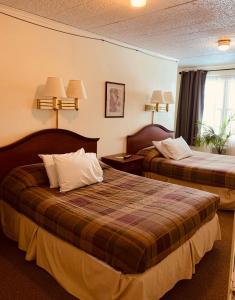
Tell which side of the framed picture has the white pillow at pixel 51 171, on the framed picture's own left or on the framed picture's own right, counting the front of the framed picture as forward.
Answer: on the framed picture's own right

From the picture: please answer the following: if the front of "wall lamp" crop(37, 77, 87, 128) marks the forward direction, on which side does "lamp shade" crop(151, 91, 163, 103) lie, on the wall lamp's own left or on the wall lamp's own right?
on the wall lamp's own left

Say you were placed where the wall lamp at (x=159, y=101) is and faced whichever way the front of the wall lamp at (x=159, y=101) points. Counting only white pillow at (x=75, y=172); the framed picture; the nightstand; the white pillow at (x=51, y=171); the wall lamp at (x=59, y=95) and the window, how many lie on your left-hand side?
1

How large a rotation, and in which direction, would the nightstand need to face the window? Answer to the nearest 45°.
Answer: approximately 90° to its left

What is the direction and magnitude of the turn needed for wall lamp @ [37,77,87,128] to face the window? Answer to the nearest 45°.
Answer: approximately 90° to its left

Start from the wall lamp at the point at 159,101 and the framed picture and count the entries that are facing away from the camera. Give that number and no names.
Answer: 0

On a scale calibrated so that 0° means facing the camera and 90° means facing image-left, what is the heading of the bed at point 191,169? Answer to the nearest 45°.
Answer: approximately 315°

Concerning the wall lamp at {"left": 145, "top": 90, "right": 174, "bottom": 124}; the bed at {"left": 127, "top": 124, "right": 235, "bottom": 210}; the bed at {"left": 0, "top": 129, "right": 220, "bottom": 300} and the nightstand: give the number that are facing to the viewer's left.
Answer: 0

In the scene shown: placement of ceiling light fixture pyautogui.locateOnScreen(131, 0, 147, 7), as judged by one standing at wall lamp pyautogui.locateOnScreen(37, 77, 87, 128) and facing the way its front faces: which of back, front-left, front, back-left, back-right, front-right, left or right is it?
front

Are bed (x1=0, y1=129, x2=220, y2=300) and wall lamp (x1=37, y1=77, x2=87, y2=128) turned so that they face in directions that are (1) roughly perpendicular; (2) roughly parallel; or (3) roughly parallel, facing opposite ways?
roughly parallel

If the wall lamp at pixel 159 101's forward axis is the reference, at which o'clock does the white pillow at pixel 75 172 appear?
The white pillow is roughly at 2 o'clock from the wall lamp.

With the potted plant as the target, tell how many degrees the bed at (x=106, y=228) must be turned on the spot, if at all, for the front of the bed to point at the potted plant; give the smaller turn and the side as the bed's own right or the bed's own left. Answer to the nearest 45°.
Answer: approximately 90° to the bed's own left

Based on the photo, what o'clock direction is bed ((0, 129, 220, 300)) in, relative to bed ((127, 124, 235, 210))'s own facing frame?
bed ((0, 129, 220, 300)) is roughly at 2 o'clock from bed ((127, 124, 235, 210)).

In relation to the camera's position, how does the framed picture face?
facing the viewer and to the right of the viewer

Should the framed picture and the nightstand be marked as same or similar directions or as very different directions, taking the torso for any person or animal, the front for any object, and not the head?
same or similar directions

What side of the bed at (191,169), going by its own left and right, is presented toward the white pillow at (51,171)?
right

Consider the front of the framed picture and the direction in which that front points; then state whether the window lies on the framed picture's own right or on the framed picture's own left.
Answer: on the framed picture's own left

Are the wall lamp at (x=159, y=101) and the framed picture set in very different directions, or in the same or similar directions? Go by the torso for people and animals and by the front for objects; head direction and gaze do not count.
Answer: same or similar directions
